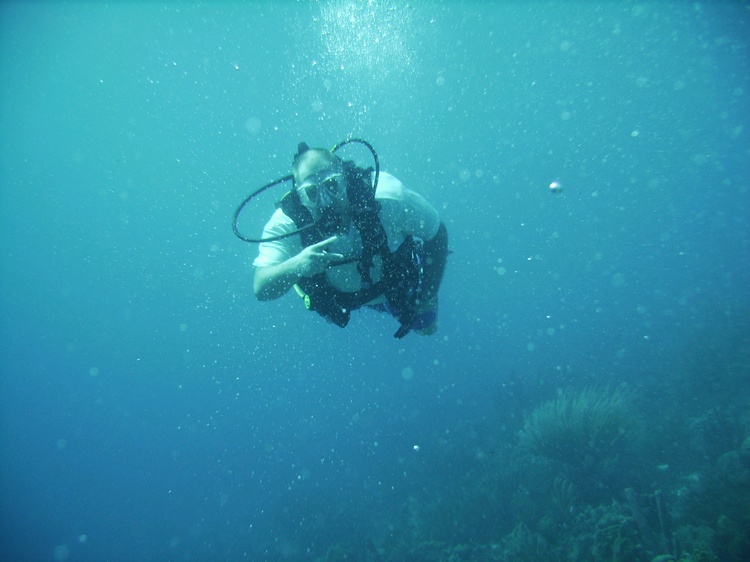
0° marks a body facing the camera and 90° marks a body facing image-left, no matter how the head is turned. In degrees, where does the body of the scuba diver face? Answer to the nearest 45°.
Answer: approximately 0°
